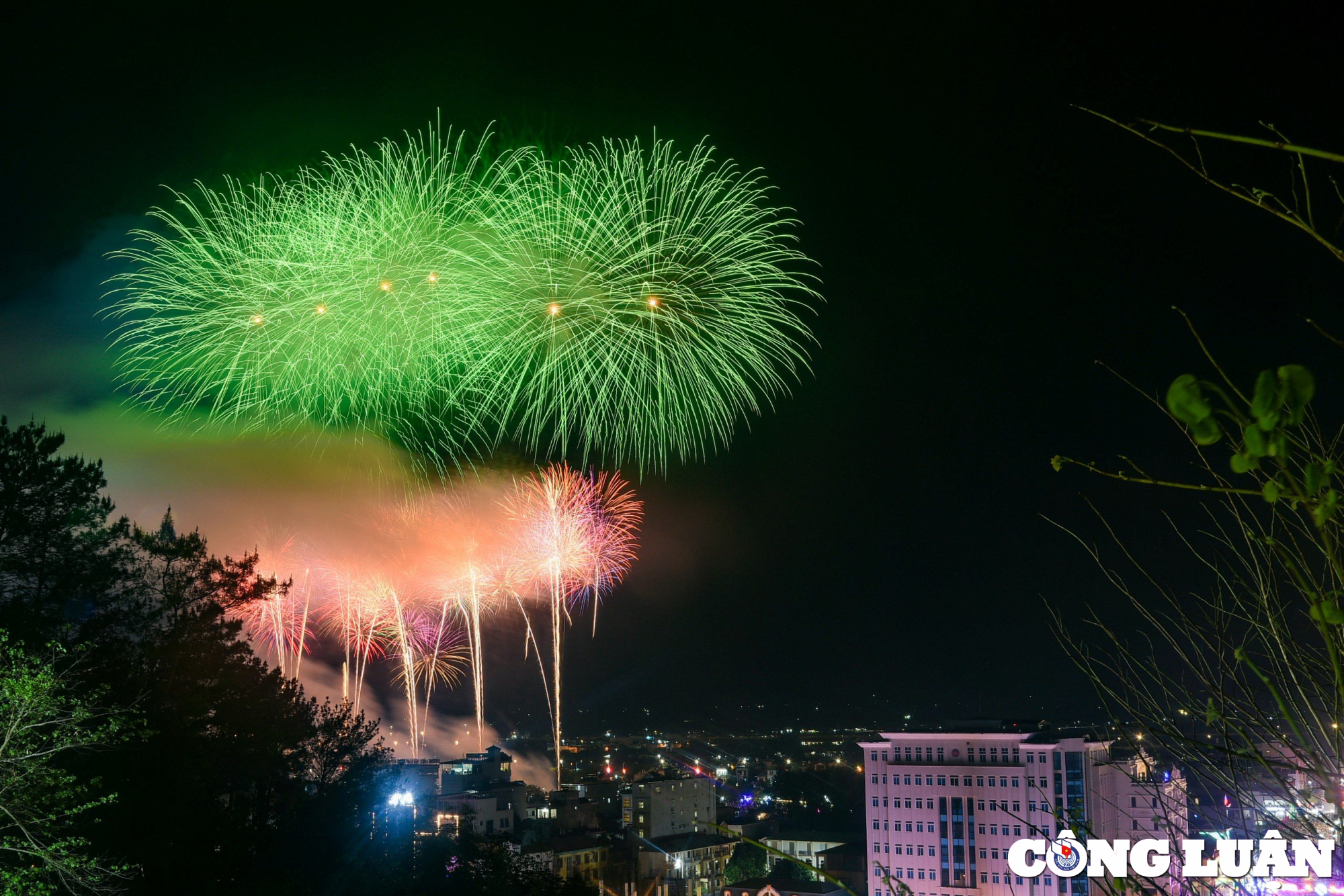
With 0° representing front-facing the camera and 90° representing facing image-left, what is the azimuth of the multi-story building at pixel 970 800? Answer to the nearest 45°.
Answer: approximately 0°

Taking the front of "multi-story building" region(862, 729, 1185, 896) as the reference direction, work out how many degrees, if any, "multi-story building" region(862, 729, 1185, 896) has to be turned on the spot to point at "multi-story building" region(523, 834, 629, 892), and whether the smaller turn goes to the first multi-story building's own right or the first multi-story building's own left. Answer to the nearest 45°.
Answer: approximately 90° to the first multi-story building's own right
